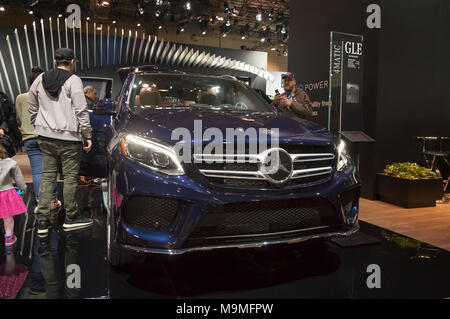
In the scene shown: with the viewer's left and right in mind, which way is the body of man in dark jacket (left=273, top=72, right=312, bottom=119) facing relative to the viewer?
facing the viewer and to the left of the viewer

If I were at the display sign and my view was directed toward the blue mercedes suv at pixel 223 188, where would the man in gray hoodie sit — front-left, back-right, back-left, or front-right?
front-right

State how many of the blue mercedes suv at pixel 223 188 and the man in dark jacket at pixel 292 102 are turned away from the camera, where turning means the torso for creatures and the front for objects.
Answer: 0

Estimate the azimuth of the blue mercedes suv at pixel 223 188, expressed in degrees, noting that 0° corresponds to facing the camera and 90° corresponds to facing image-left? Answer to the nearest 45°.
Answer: approximately 315°

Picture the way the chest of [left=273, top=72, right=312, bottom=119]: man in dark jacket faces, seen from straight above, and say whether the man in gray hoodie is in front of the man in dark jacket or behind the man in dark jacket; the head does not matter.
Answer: in front

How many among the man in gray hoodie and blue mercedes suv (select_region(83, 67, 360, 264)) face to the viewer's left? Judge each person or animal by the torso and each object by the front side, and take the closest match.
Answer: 0

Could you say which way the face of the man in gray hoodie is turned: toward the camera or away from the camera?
away from the camera

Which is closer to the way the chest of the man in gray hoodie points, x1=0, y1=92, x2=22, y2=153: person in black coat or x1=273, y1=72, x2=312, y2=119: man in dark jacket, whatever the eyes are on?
the man in dark jacket

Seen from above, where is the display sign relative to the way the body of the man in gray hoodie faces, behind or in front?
in front

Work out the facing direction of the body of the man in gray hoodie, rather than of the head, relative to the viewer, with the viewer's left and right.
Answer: facing away from the viewer and to the right of the viewer
